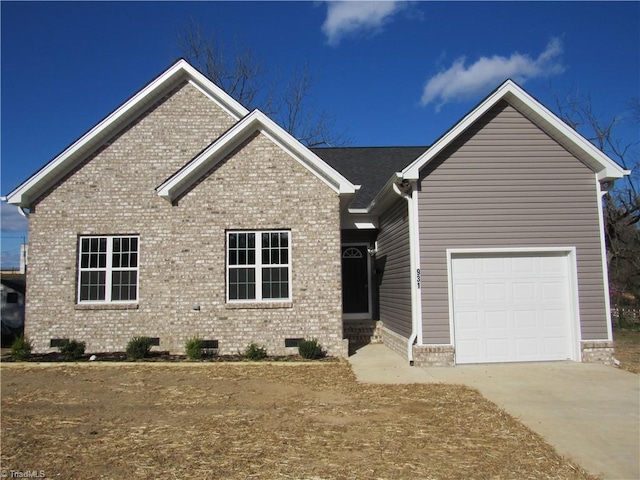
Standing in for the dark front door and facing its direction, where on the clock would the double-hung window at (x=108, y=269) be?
The double-hung window is roughly at 2 o'clock from the dark front door.

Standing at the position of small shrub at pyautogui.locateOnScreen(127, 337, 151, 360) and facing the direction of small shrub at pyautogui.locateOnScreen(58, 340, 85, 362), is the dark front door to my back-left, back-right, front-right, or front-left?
back-right

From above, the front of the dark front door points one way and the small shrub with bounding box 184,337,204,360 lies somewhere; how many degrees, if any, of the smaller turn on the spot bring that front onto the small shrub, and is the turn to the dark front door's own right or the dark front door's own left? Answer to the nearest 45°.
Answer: approximately 45° to the dark front door's own right

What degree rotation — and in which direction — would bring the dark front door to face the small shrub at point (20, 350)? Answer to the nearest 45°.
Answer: approximately 45° to its right

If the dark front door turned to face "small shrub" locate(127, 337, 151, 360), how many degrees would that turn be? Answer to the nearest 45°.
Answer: approximately 45° to its right

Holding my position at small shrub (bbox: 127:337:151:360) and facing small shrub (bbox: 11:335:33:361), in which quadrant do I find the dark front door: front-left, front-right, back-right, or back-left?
back-right

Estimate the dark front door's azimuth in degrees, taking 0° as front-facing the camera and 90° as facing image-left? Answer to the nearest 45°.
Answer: approximately 0°

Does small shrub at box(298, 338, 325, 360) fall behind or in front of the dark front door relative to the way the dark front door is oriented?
in front

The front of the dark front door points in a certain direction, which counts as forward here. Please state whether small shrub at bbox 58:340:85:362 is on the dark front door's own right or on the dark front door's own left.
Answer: on the dark front door's own right

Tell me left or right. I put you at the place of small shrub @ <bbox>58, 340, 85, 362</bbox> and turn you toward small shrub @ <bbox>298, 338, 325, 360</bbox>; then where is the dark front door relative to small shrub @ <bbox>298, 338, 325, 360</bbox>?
left

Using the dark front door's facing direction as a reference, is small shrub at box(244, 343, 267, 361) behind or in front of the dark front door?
in front
